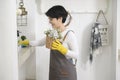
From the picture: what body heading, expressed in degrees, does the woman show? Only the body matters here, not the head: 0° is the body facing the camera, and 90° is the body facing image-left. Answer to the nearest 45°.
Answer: approximately 90°

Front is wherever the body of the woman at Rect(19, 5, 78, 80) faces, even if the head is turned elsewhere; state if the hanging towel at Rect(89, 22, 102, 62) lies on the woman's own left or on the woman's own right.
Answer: on the woman's own right
